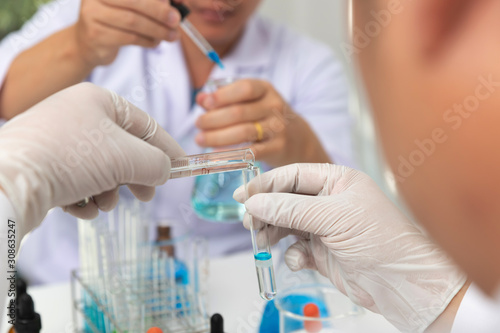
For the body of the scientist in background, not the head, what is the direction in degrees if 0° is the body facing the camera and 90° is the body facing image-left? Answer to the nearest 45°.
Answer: approximately 0°
